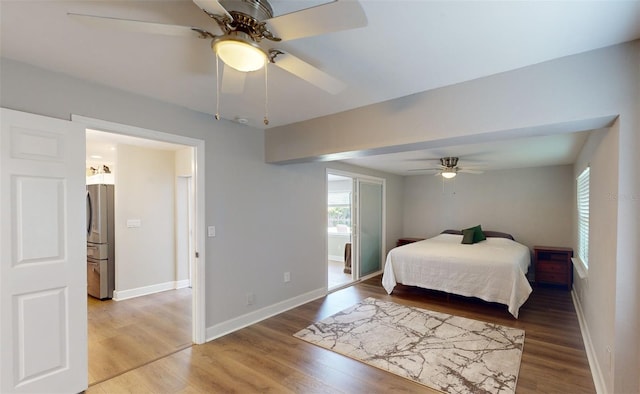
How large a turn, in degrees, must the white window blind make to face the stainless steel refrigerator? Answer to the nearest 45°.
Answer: approximately 45° to its left

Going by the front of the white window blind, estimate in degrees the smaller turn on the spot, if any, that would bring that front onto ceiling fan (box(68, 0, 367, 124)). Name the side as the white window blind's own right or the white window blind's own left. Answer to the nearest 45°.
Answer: approximately 90° to the white window blind's own left

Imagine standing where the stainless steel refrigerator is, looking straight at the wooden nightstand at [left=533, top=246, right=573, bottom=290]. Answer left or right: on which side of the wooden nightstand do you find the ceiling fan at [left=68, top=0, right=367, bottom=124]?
right

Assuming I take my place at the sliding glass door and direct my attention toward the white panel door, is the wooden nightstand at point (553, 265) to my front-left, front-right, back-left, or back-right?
back-left

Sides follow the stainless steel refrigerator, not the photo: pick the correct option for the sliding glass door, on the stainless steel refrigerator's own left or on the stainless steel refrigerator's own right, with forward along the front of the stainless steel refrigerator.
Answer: on the stainless steel refrigerator's own left

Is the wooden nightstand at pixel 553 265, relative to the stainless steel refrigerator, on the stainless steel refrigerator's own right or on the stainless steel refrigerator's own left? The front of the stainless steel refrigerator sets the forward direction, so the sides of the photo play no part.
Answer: on the stainless steel refrigerator's own left

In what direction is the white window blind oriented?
to the viewer's left

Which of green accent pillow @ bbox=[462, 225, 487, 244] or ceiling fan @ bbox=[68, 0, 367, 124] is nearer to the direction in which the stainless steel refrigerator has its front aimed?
the ceiling fan
